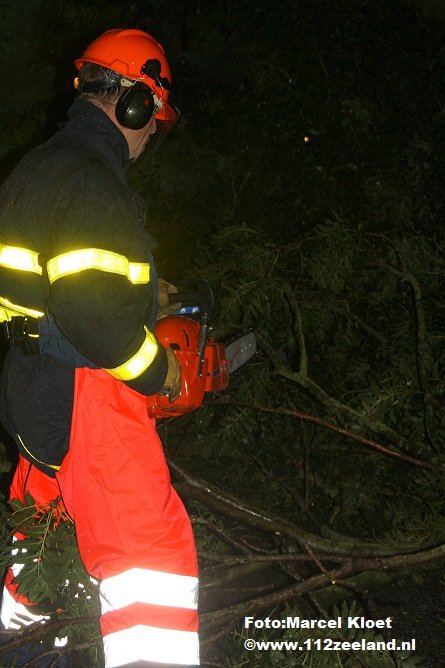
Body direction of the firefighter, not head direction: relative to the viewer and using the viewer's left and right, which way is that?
facing away from the viewer and to the right of the viewer

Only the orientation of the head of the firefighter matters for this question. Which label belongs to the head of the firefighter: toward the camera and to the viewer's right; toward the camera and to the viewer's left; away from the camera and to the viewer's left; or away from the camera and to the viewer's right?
away from the camera and to the viewer's right
